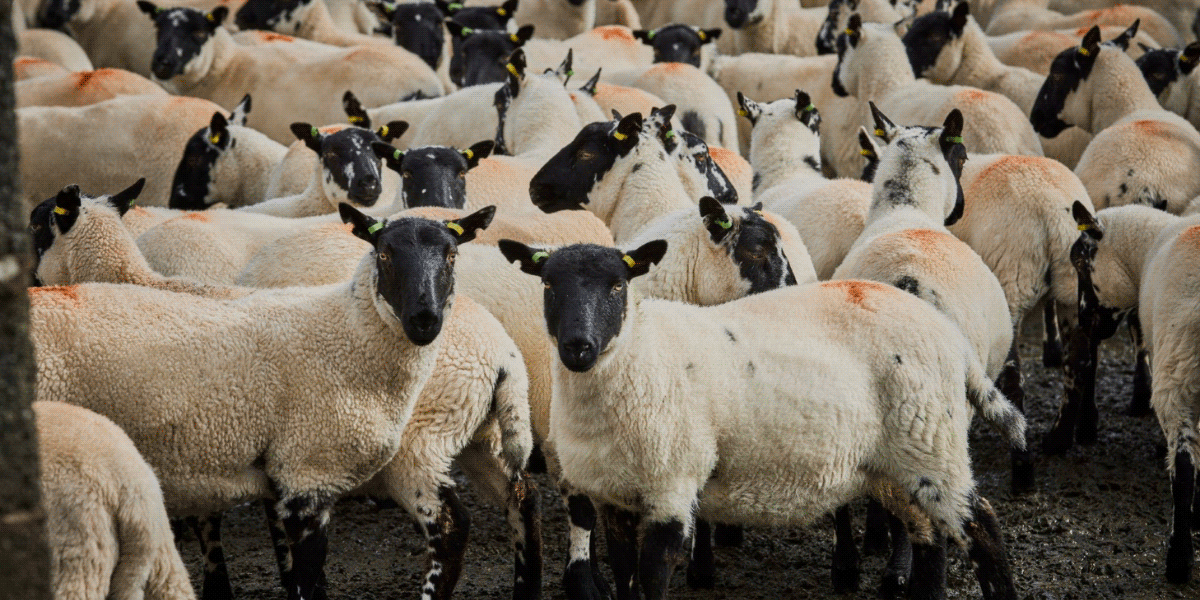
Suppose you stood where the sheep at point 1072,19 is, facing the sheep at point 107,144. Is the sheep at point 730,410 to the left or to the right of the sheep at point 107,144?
left

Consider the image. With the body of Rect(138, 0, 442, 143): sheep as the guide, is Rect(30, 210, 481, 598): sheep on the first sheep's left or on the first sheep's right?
on the first sheep's left

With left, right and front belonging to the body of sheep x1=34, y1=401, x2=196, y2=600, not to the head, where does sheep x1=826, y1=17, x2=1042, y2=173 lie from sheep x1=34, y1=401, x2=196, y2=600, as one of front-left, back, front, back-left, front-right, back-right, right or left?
right

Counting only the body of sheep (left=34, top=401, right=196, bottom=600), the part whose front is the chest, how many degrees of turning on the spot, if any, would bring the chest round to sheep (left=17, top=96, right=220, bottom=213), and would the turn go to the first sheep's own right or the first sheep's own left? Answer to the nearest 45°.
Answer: approximately 45° to the first sheep's own right

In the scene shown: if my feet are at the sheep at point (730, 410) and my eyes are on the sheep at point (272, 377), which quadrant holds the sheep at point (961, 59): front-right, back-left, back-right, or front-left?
back-right

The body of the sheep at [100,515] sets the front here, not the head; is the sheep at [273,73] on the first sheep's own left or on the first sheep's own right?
on the first sheep's own right

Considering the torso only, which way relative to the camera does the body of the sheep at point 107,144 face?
to the viewer's right

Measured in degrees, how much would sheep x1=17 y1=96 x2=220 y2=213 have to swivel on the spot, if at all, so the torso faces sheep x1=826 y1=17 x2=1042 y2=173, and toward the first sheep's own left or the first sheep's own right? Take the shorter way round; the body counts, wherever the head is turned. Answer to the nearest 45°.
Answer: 0° — it already faces it

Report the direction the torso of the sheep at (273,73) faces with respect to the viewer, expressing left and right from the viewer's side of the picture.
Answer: facing to the left of the viewer

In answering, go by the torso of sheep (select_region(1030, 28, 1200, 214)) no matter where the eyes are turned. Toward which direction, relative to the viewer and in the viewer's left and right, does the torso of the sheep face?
facing away from the viewer and to the left of the viewer

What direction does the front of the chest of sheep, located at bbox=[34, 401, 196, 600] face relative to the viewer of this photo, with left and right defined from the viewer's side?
facing away from the viewer and to the left of the viewer

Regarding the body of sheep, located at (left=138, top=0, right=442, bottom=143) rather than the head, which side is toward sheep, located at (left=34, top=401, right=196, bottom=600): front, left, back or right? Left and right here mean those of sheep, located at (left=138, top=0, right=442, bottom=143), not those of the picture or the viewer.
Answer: left
